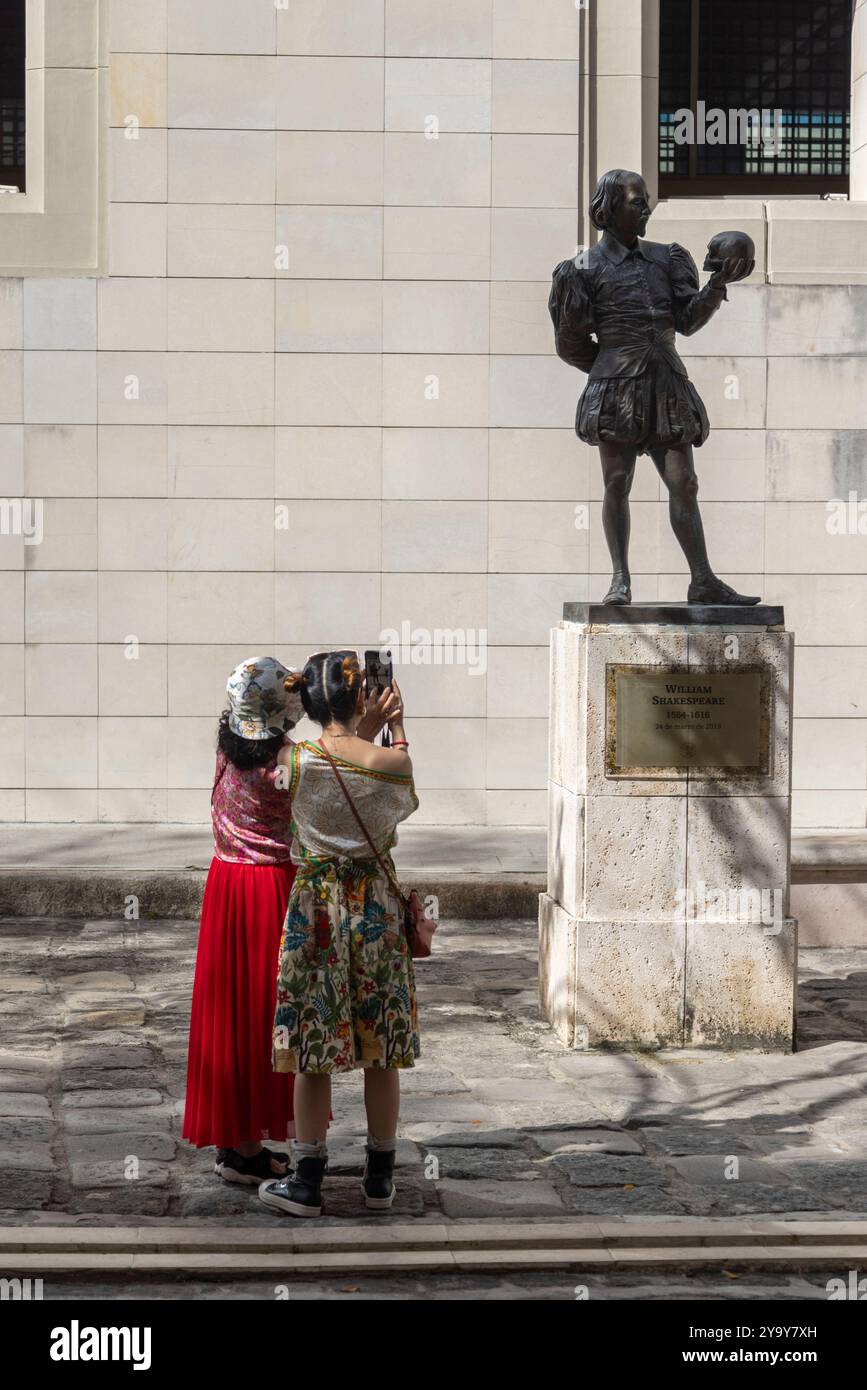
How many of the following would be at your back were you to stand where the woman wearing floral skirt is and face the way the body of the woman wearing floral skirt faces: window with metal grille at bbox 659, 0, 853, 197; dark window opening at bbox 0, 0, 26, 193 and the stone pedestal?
0

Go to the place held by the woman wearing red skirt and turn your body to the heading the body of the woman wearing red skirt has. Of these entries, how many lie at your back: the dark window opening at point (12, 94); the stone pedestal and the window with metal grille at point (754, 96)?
0

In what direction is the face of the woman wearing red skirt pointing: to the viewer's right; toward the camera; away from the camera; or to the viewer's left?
away from the camera

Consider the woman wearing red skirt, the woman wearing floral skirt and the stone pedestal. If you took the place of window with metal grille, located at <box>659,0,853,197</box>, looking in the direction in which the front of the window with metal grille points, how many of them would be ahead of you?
3

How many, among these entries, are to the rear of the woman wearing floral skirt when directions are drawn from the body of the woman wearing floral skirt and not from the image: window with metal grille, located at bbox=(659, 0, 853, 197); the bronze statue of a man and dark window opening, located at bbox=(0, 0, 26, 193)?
0

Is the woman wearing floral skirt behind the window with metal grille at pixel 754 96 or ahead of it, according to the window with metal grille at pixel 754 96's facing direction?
ahead

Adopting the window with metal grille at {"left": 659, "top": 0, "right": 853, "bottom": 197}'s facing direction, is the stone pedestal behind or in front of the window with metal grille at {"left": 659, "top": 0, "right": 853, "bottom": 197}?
in front

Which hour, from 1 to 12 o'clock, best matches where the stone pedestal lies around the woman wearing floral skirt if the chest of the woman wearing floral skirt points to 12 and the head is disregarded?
The stone pedestal is roughly at 1 o'clock from the woman wearing floral skirt.

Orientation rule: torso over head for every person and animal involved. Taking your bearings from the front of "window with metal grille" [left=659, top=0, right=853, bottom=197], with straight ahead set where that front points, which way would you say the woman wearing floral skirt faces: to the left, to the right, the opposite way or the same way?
the opposite way

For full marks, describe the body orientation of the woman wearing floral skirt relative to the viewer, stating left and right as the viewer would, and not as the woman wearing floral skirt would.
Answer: facing away from the viewer

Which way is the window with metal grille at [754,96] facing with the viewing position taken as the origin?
facing the viewer

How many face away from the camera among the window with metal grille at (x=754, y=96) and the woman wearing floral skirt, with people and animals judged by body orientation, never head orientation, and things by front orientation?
1

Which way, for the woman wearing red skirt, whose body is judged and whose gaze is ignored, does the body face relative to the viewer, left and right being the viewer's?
facing away from the viewer and to the right of the viewer

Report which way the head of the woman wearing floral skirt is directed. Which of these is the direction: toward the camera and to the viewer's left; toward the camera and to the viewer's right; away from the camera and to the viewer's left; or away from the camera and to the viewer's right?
away from the camera and to the viewer's right

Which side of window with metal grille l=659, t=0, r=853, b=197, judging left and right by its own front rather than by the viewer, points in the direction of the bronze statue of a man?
front

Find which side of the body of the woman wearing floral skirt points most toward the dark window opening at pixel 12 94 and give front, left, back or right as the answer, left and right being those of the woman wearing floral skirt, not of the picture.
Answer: front

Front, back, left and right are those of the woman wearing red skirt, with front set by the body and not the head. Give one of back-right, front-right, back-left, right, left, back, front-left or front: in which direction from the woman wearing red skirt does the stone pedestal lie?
front
